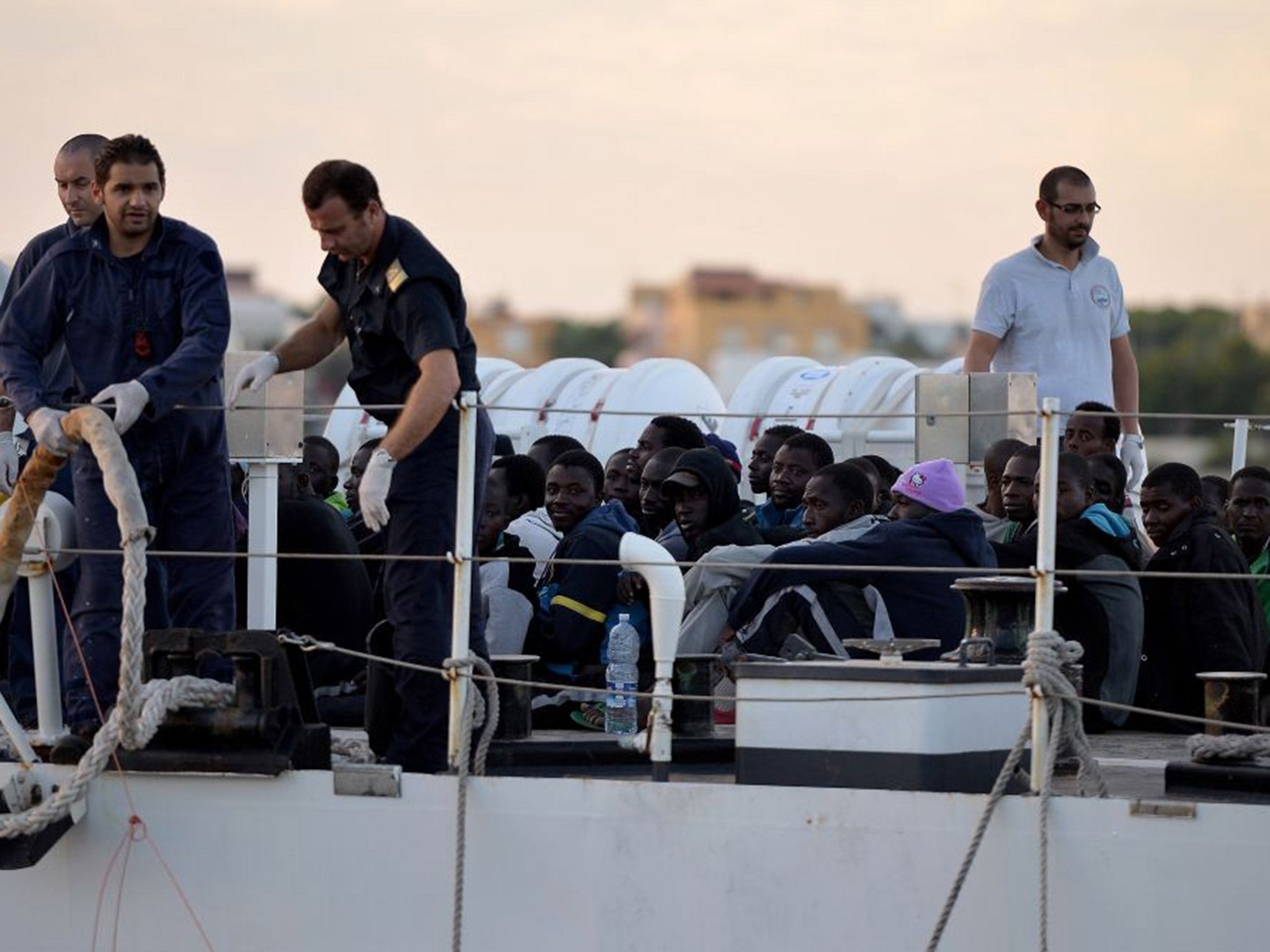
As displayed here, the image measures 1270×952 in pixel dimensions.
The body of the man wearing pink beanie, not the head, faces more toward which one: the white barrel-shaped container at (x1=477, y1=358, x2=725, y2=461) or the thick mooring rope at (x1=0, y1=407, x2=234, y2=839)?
the thick mooring rope

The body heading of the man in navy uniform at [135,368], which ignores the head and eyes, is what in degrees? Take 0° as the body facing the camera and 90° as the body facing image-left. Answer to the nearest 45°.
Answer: approximately 0°
